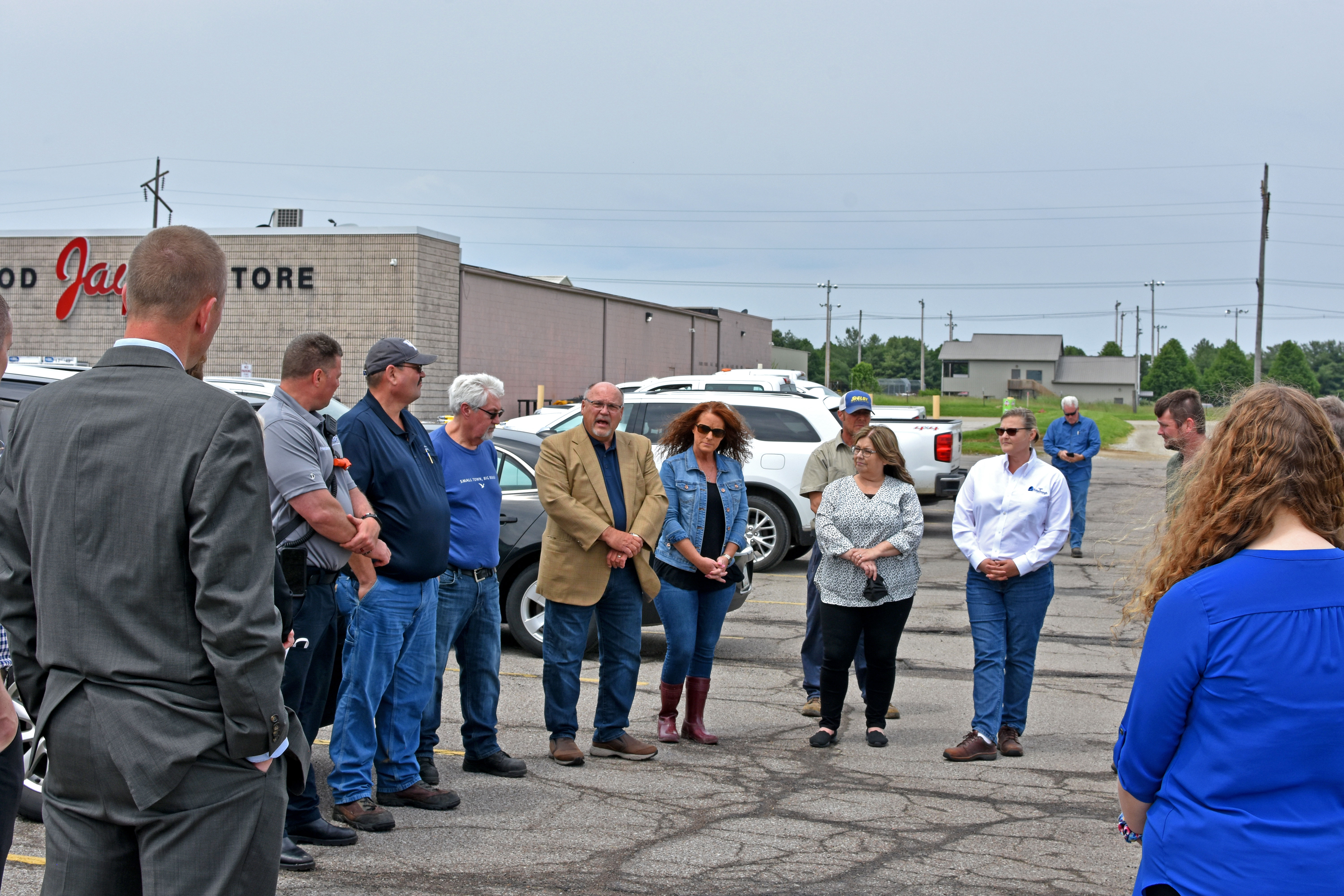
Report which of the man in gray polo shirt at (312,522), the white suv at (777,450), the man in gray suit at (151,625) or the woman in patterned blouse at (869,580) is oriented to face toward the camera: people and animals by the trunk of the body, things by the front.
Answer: the woman in patterned blouse

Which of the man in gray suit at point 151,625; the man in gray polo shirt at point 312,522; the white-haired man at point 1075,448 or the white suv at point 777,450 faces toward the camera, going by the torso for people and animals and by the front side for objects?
the white-haired man

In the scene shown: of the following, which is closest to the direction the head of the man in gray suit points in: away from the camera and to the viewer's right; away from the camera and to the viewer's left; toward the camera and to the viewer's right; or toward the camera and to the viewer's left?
away from the camera and to the viewer's right

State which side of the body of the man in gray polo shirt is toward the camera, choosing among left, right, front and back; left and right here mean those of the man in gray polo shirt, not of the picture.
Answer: right

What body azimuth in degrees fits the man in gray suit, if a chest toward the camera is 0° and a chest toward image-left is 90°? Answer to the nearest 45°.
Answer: approximately 225°

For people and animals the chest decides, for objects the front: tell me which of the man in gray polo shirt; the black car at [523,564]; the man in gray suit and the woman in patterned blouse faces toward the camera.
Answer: the woman in patterned blouse

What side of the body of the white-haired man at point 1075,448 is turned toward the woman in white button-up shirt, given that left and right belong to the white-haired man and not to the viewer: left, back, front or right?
front

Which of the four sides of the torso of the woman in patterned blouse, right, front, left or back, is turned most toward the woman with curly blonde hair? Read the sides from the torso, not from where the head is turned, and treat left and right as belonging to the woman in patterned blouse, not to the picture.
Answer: front

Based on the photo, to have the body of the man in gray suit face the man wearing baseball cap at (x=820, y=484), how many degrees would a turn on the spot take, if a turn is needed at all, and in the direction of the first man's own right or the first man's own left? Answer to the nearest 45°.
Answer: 0° — they already face them

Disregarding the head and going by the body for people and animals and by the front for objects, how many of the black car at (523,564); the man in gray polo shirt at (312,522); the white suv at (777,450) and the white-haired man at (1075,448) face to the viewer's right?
1
